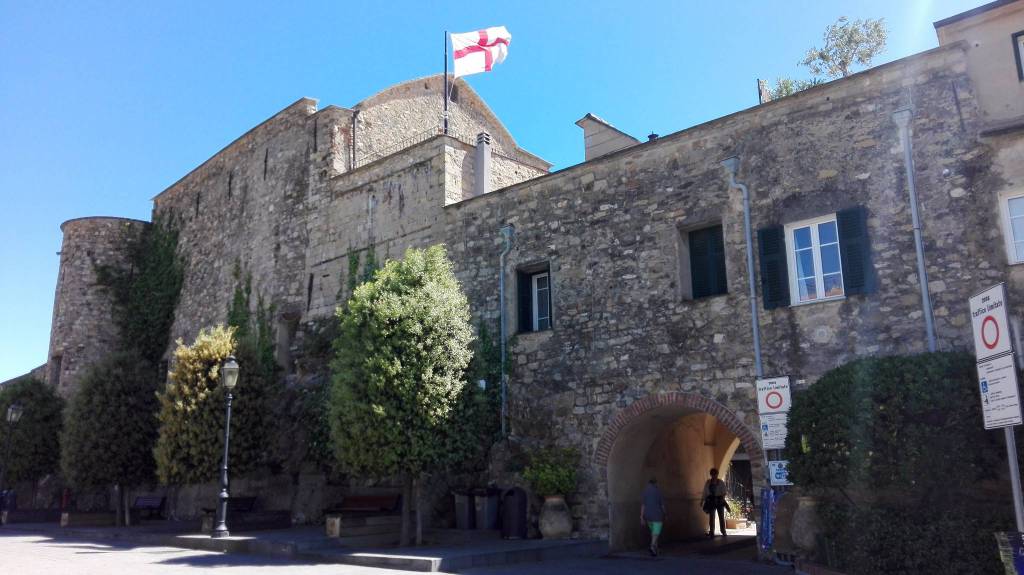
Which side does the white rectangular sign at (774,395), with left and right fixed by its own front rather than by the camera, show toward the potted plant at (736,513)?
back

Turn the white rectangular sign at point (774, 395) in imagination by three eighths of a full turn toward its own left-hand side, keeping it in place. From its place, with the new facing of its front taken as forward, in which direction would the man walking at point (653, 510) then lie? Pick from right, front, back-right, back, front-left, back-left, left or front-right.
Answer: left

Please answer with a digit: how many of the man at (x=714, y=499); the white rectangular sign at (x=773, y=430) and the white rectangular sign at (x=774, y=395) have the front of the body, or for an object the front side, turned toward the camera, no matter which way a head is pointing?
3

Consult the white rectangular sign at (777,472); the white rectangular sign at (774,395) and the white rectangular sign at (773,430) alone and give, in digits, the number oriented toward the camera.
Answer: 3

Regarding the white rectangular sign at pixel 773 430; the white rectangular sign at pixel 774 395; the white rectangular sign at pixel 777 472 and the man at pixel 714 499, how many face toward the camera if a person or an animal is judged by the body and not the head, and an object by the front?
4

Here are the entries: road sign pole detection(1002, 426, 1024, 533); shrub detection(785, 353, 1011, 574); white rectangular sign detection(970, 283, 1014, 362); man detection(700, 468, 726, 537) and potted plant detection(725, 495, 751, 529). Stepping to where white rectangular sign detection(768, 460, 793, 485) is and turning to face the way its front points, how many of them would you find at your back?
2

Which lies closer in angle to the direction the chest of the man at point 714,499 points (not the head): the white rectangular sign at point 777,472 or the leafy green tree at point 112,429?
the white rectangular sign

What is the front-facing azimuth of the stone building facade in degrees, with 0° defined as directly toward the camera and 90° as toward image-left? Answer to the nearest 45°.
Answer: approximately 45°

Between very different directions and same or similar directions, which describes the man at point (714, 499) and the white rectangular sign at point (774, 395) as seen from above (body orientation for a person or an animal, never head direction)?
same or similar directions

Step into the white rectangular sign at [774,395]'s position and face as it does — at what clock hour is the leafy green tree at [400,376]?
The leafy green tree is roughly at 3 o'clock from the white rectangular sign.

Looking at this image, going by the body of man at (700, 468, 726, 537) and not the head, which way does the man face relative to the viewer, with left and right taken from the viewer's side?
facing the viewer

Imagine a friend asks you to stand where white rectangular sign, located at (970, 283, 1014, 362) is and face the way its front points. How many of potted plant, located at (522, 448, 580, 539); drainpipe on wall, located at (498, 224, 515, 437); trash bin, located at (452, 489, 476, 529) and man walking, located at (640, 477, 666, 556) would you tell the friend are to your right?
4

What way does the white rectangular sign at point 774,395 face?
toward the camera

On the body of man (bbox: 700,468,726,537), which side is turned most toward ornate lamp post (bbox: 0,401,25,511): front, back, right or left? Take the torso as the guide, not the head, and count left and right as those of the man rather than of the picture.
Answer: right

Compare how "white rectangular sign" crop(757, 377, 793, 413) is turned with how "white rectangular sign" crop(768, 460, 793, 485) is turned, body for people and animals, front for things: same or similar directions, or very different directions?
same or similar directions
